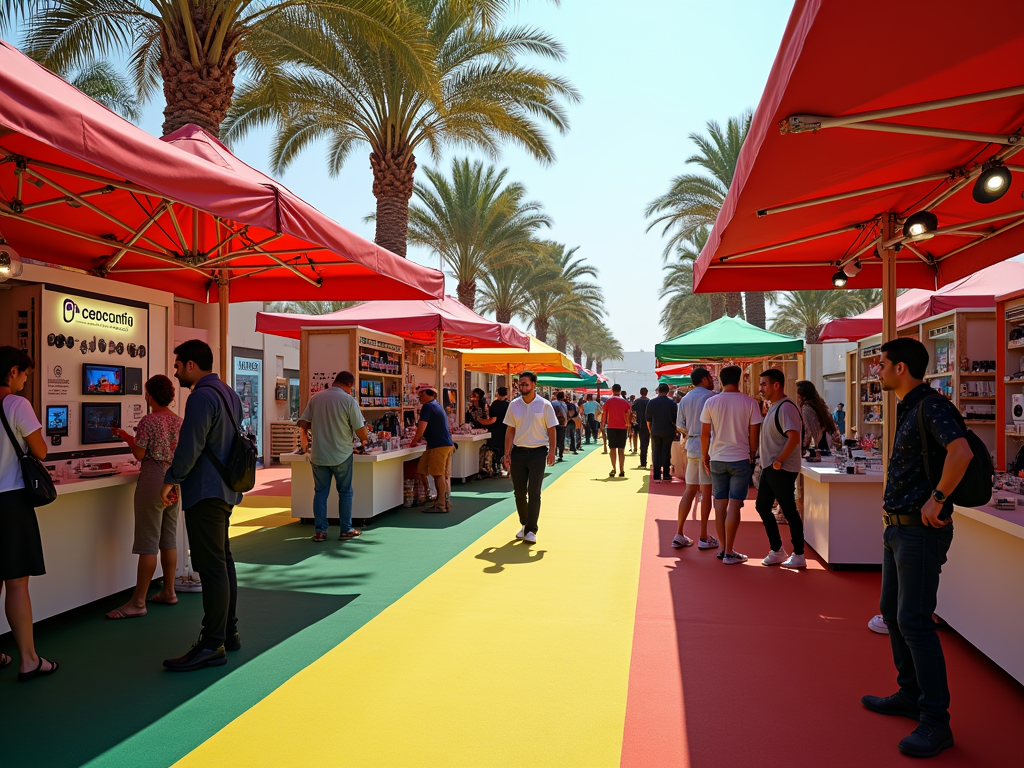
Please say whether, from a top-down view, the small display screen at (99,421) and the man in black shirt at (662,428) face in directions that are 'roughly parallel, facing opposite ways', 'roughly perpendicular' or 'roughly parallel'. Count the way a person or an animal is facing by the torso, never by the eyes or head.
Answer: roughly perpendicular

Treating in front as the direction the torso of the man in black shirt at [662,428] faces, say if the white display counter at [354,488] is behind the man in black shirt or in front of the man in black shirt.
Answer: behind

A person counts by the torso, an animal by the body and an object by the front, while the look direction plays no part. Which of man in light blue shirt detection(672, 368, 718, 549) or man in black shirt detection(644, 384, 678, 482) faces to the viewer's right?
the man in light blue shirt

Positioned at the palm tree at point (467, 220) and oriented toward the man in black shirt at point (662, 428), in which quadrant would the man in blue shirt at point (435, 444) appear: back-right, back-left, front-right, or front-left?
front-right

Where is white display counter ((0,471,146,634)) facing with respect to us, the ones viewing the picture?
facing the viewer and to the right of the viewer

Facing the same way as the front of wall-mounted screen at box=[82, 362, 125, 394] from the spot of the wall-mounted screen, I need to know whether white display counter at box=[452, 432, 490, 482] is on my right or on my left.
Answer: on my left

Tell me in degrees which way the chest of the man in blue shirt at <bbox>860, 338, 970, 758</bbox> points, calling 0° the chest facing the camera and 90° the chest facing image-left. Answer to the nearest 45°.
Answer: approximately 90°

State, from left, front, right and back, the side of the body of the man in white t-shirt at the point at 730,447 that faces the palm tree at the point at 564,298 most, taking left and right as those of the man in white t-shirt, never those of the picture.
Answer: front

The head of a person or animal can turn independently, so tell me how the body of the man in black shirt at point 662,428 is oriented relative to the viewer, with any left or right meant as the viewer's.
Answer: facing away from the viewer

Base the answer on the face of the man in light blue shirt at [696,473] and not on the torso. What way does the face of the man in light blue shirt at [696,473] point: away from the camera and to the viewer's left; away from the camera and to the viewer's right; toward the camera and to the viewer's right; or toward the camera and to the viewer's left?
away from the camera and to the viewer's right

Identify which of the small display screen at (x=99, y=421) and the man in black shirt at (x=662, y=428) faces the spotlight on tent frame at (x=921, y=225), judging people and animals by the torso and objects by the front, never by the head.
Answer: the small display screen

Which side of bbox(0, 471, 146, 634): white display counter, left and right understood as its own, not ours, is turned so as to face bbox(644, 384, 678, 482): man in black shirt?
left

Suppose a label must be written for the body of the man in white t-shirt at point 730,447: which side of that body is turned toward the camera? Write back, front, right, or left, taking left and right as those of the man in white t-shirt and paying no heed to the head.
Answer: back
